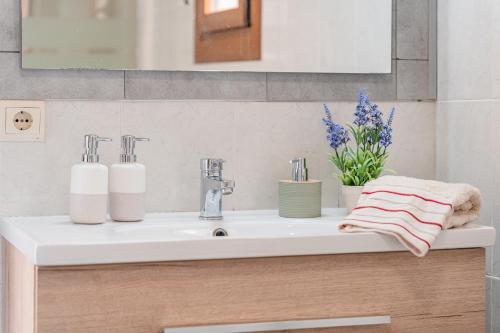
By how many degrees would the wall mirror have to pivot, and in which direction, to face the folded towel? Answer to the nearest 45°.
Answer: approximately 45° to its left

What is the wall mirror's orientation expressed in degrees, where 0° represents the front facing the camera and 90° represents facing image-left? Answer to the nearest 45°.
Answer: approximately 0°

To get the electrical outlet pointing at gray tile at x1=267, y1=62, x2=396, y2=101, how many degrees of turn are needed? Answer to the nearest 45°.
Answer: approximately 90° to its left

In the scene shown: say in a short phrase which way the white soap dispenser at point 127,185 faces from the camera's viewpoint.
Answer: facing to the right of the viewer

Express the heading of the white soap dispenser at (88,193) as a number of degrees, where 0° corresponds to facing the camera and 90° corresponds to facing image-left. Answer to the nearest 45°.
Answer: approximately 270°

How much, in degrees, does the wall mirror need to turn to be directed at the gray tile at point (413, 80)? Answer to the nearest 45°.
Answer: approximately 90° to its left
